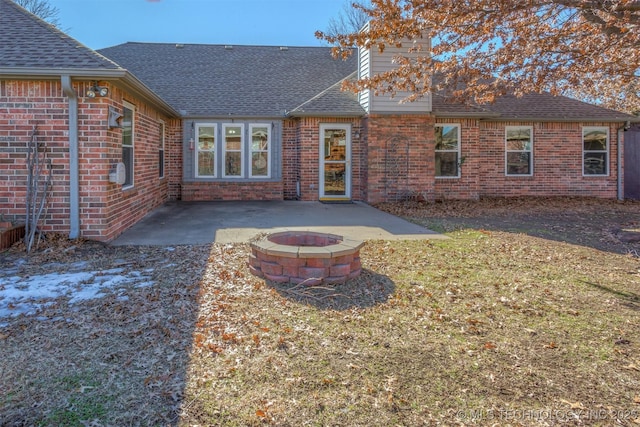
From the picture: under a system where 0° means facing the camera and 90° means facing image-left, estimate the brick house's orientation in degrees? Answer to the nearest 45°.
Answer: approximately 180°

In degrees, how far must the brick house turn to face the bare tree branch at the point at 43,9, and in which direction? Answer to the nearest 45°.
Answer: approximately 45° to its left

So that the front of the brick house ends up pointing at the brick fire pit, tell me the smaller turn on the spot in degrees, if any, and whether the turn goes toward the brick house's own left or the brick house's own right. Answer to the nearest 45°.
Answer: approximately 180°

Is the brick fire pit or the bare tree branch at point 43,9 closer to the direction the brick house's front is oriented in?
the brick fire pit
